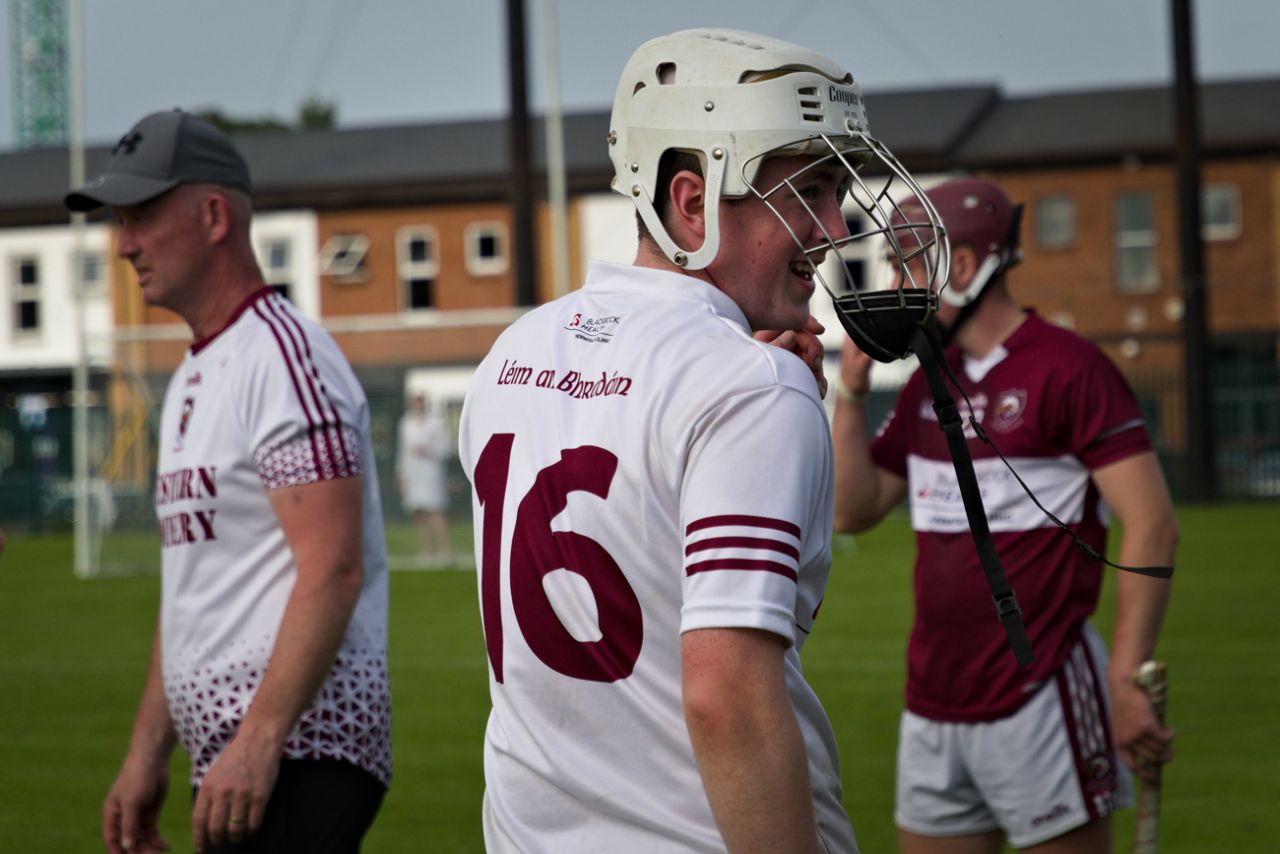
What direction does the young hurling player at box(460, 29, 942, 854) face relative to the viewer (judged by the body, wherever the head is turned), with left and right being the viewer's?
facing away from the viewer and to the right of the viewer

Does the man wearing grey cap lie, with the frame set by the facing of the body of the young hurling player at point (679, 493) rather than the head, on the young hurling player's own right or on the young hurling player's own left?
on the young hurling player's own left

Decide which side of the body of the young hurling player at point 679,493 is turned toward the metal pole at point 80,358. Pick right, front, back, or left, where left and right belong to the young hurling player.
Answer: left

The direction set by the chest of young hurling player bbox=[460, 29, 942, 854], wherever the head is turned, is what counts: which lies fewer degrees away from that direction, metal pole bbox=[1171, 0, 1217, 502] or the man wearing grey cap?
the metal pole

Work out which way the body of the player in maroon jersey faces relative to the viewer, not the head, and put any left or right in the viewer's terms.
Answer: facing the viewer and to the left of the viewer

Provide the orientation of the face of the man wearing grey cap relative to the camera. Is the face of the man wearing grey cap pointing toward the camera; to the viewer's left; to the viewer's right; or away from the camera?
to the viewer's left

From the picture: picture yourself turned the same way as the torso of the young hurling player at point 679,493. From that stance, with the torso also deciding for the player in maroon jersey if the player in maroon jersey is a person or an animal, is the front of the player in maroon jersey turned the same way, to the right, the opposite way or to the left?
the opposite way

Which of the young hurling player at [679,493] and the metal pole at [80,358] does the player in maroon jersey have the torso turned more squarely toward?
the young hurling player

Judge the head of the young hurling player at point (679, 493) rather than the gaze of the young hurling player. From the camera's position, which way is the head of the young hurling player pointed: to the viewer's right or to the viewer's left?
to the viewer's right

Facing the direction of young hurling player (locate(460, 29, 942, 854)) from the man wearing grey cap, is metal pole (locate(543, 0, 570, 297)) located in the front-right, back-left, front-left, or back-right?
back-left

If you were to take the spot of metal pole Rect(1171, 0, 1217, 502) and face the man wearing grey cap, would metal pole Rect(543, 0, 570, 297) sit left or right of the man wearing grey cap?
right

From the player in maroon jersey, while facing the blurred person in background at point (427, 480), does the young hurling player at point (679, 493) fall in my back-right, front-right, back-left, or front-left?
back-left
